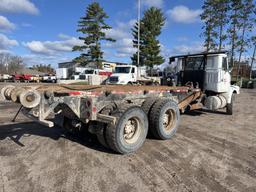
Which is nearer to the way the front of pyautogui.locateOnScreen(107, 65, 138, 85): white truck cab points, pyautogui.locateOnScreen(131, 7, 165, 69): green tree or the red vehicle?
the red vehicle

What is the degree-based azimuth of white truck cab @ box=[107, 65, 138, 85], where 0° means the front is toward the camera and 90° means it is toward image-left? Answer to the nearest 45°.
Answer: approximately 45°

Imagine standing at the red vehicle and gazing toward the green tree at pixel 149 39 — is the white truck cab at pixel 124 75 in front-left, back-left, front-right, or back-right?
front-right

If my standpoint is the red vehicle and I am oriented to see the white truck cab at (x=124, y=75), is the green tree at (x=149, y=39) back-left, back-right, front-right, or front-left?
front-left

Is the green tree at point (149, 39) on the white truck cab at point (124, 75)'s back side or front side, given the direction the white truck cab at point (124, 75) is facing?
on the back side
